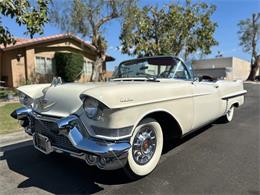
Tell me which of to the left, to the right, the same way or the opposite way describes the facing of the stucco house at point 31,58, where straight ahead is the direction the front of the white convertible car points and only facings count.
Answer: to the left

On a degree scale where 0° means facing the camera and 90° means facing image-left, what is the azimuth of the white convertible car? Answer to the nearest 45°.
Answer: approximately 45°

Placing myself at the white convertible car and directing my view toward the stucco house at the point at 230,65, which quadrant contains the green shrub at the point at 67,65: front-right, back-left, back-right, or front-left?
front-left

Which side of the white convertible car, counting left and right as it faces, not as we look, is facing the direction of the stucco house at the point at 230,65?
back

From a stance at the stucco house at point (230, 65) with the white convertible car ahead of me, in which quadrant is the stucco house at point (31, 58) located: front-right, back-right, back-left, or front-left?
front-right

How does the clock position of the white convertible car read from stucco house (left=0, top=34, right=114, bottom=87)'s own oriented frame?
The white convertible car is roughly at 1 o'clock from the stucco house.

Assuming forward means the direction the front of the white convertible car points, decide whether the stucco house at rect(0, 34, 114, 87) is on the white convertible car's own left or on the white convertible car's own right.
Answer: on the white convertible car's own right

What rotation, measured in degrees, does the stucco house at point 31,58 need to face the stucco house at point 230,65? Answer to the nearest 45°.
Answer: approximately 90° to its left

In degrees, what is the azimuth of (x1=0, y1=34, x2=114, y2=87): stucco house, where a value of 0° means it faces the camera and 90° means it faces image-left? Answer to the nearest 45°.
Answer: approximately 315°

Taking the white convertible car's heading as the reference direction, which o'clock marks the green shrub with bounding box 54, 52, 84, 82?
The green shrub is roughly at 4 o'clock from the white convertible car.

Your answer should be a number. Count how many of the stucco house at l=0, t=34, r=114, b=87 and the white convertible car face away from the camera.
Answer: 0
